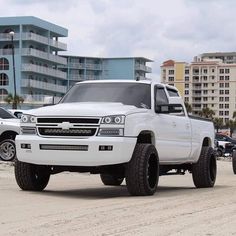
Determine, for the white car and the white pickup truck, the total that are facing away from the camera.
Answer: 0

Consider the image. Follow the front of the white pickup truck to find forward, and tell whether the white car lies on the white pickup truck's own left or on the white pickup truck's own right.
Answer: on the white pickup truck's own right

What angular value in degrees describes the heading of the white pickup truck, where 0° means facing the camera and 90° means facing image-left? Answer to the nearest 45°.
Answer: approximately 45°

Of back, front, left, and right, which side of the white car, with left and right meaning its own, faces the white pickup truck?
front
